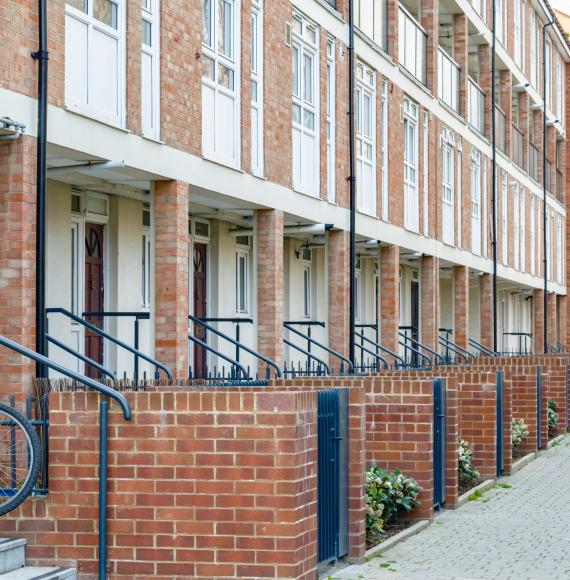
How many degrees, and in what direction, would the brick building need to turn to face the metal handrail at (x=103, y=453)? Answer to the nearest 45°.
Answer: approximately 45° to its right

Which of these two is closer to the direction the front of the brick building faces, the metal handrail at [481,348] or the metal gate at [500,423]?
the metal gate

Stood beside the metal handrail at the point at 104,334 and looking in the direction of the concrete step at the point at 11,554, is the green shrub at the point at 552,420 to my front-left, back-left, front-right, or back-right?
back-left

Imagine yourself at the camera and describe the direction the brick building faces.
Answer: facing the viewer and to the right of the viewer

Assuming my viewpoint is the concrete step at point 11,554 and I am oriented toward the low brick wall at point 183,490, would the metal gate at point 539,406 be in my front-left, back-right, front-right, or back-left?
front-left

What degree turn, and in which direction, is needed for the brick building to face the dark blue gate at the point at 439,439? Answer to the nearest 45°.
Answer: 0° — it already faces it

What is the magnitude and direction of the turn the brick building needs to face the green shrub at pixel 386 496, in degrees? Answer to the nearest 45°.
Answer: approximately 45° to its right
